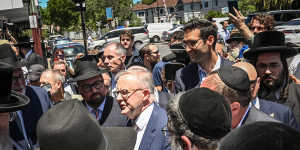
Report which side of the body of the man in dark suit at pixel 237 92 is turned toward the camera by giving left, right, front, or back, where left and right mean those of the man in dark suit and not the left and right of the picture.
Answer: left

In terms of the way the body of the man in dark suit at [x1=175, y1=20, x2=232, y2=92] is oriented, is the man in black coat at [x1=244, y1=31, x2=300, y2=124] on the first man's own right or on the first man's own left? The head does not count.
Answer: on the first man's own left

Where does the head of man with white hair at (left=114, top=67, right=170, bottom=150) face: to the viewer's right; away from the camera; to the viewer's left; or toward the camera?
to the viewer's left

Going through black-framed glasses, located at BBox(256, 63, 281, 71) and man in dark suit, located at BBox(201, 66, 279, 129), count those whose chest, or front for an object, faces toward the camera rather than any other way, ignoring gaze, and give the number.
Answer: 1

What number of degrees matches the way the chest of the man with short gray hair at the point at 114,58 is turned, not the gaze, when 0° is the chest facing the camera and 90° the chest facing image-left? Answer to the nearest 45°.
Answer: approximately 45°

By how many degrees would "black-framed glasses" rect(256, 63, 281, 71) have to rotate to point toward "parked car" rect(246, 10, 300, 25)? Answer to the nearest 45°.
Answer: approximately 180°
